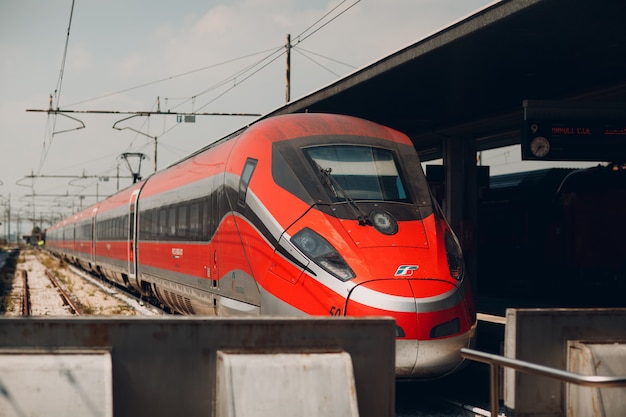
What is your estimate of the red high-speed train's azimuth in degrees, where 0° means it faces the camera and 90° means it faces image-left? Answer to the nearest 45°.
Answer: approximately 315°

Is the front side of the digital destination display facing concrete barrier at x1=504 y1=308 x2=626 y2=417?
yes

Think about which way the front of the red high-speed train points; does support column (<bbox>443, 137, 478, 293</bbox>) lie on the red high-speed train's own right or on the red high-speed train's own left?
on the red high-speed train's own left

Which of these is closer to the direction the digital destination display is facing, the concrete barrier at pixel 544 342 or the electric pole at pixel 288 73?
the concrete barrier

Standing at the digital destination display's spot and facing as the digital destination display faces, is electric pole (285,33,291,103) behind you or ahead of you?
behind

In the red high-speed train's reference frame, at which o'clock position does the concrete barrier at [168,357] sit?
The concrete barrier is roughly at 2 o'clock from the red high-speed train.

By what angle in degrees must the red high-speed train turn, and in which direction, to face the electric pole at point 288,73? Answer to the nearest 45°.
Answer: approximately 135° to its left

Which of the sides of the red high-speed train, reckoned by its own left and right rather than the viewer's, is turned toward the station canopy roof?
left
